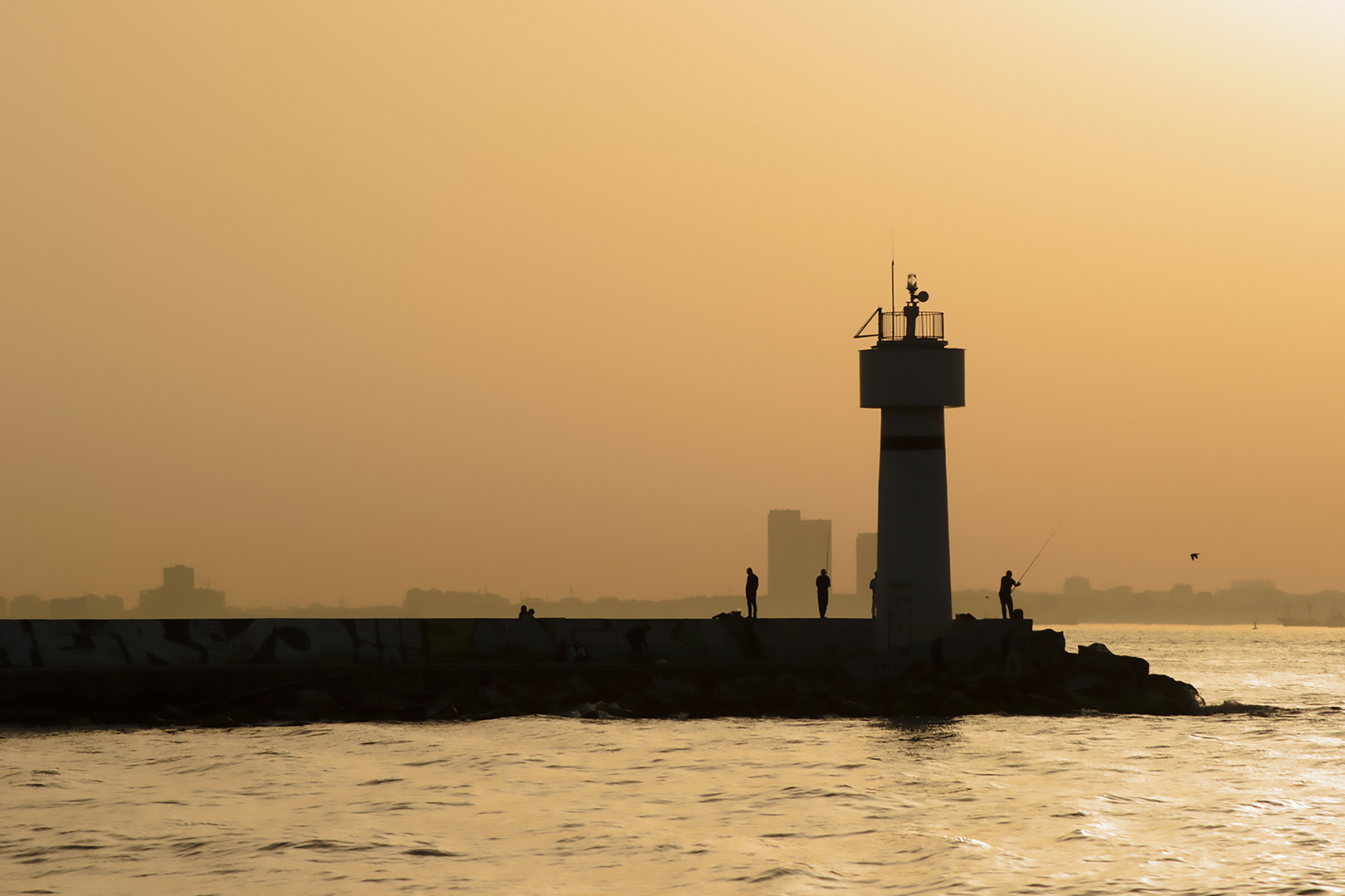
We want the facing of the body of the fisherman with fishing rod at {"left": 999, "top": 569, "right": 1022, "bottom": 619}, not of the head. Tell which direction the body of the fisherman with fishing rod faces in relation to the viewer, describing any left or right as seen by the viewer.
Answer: facing away from the viewer and to the right of the viewer

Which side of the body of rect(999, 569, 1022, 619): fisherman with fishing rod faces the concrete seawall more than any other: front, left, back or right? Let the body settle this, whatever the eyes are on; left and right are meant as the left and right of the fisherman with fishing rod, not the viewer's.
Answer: back

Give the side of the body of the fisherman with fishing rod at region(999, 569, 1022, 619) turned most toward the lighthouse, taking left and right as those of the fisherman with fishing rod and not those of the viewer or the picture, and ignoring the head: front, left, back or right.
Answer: back
